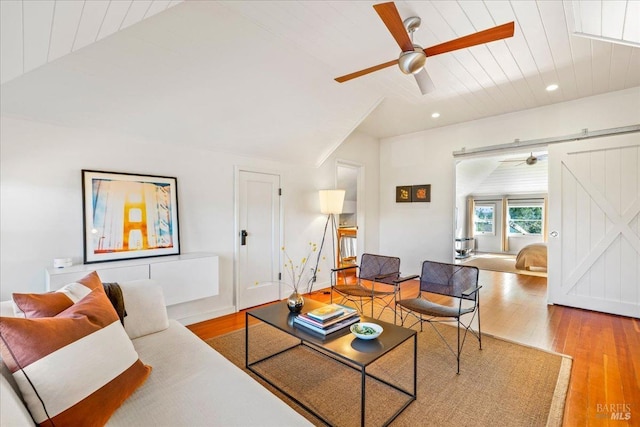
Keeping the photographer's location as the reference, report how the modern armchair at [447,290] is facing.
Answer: facing the viewer and to the left of the viewer

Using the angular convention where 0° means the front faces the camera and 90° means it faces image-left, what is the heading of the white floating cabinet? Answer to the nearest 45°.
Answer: approximately 0°

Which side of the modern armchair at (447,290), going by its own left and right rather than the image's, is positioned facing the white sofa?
front

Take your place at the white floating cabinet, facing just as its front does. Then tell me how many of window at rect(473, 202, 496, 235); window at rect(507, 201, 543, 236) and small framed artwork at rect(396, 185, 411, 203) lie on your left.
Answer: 3

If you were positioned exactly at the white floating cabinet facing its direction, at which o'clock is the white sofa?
The white sofa is roughly at 12 o'clock from the white floating cabinet.

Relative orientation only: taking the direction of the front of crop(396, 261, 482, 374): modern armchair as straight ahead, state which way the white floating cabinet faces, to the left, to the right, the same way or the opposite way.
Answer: to the left

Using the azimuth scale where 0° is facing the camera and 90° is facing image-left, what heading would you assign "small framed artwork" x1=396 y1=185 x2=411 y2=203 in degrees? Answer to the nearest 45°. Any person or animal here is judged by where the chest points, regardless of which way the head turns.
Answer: approximately 45°

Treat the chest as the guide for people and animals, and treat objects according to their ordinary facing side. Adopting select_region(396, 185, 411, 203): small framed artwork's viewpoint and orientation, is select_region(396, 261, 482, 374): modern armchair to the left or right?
on its left

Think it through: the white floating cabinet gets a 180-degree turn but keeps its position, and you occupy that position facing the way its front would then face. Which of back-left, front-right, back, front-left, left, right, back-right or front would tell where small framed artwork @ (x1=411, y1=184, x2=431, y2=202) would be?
right

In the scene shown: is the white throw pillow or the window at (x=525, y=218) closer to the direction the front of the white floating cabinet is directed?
the white throw pillow

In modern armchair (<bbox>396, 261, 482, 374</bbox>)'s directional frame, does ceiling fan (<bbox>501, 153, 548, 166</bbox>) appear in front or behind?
behind

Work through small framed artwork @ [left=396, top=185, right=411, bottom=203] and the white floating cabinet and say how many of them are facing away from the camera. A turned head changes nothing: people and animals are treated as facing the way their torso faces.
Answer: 0

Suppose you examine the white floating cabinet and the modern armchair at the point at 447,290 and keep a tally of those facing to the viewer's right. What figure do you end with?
0
